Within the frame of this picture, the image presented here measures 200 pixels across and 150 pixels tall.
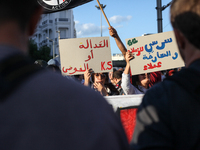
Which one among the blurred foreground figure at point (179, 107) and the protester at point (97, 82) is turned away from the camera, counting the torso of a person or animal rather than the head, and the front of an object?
the blurred foreground figure

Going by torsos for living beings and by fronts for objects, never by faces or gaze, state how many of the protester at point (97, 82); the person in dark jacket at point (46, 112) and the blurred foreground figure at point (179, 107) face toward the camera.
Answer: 1

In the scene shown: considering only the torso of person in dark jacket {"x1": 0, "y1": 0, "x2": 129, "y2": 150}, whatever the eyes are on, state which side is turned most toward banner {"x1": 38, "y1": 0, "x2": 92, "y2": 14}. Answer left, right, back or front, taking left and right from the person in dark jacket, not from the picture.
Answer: front

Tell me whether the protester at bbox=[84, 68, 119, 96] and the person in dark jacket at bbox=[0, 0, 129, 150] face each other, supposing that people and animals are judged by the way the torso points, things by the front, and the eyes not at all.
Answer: yes

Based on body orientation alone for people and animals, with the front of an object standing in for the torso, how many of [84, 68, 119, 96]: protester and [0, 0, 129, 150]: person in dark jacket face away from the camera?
1

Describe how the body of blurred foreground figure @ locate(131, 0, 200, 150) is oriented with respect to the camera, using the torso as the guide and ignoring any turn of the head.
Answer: away from the camera

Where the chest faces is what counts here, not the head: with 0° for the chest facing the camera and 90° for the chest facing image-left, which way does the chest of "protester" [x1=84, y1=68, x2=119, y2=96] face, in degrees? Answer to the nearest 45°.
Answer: approximately 0°

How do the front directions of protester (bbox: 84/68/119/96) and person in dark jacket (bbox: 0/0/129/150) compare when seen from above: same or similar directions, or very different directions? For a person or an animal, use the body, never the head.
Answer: very different directions

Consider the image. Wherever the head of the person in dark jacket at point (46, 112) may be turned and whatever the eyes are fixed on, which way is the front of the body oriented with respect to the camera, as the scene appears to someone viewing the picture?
away from the camera

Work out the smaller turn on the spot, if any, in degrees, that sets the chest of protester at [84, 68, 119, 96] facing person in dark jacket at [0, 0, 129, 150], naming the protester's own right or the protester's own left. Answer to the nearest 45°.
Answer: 0° — they already face them
